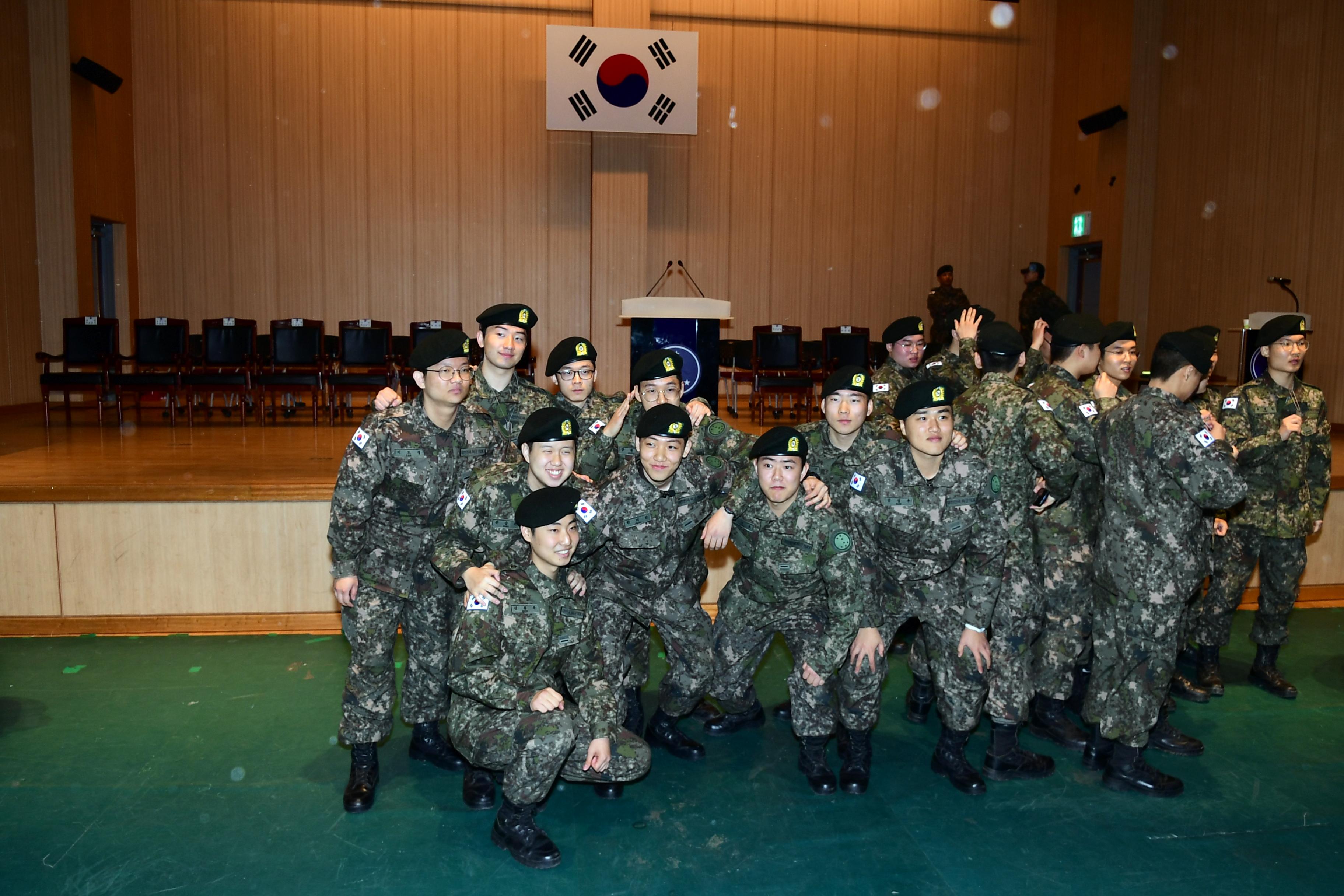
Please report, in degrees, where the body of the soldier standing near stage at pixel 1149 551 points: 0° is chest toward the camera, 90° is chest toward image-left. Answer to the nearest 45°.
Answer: approximately 225°

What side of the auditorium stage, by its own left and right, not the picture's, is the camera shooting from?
front

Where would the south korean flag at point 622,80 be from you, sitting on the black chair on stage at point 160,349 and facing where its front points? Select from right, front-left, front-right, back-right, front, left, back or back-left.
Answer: back-left

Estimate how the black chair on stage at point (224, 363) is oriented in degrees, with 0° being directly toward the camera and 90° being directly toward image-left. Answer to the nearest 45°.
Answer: approximately 45°

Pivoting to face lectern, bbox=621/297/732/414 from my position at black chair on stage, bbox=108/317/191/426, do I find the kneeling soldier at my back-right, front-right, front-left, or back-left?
front-right

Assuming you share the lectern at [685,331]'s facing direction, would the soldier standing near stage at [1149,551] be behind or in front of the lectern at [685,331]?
in front

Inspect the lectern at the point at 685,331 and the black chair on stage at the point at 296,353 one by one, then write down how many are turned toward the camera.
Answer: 2

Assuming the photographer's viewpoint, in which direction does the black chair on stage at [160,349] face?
facing the viewer and to the left of the viewer

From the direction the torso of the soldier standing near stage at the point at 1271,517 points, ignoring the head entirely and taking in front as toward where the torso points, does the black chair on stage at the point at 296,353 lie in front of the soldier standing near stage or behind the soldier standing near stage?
behind

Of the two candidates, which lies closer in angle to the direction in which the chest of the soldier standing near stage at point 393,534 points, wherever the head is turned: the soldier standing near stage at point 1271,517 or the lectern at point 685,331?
the soldier standing near stage

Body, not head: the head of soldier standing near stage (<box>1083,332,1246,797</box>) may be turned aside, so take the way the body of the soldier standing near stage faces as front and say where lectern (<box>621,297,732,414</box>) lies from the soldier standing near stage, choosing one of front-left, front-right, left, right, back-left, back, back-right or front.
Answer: left

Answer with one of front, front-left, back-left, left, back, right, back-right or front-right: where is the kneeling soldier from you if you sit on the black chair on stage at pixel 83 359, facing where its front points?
front-left

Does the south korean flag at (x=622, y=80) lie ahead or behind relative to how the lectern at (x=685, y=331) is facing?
behind

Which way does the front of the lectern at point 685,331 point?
toward the camera

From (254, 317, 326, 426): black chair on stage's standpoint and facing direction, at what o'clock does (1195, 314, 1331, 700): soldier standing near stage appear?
The soldier standing near stage is roughly at 11 o'clock from the black chair on stage.

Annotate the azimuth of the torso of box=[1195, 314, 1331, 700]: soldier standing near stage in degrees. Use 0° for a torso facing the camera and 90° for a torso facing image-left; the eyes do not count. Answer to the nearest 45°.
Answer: approximately 315°

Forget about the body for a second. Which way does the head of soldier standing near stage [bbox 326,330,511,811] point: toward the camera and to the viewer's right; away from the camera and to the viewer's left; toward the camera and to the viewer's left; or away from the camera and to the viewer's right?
toward the camera and to the viewer's right
